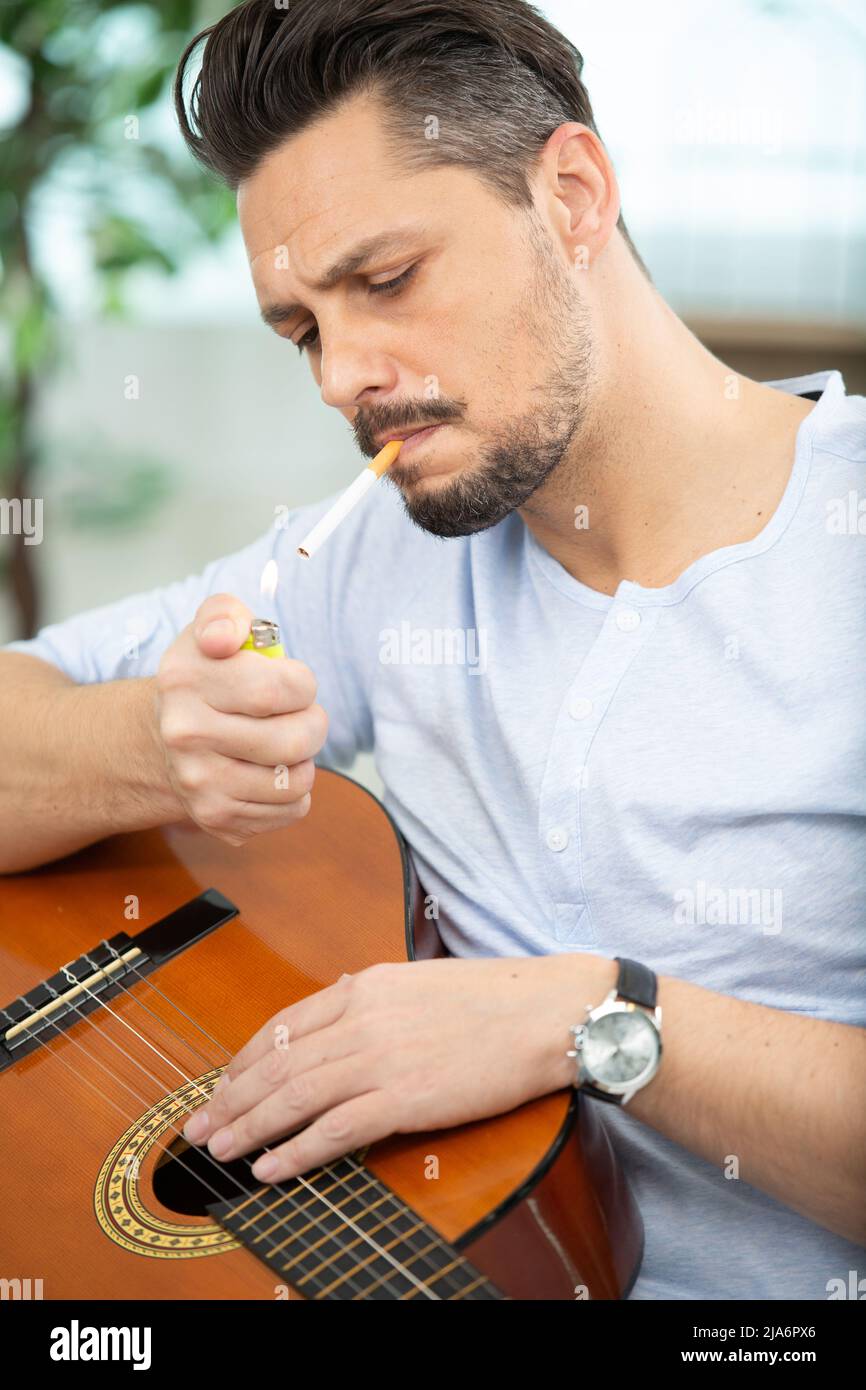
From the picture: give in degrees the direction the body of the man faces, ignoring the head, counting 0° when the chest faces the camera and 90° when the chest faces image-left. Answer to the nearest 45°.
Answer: approximately 45°

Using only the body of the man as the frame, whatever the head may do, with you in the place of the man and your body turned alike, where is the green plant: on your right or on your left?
on your right
